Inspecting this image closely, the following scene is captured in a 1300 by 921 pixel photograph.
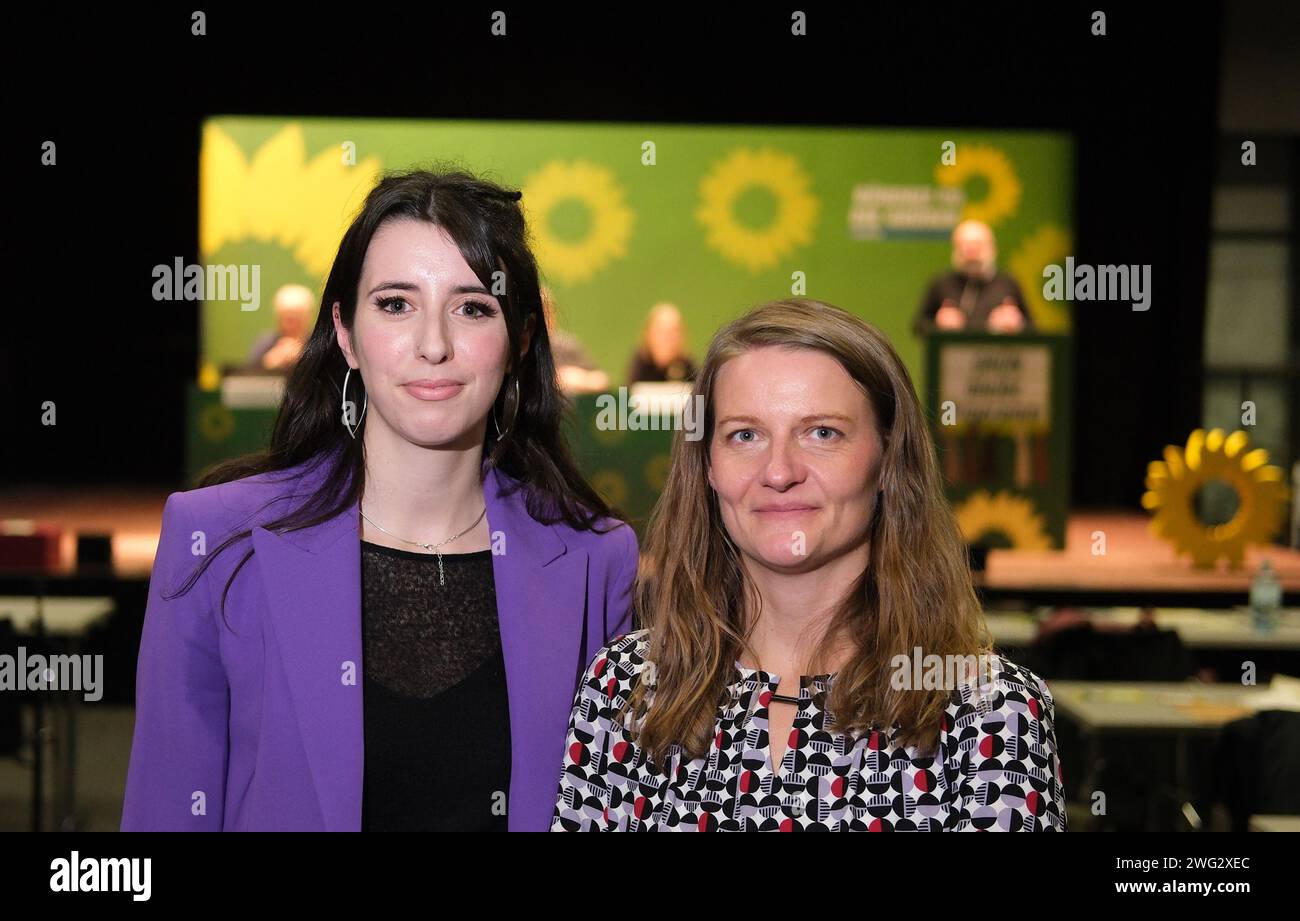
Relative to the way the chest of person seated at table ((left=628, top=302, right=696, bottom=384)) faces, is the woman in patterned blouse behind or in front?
in front

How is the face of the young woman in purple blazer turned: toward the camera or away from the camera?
toward the camera

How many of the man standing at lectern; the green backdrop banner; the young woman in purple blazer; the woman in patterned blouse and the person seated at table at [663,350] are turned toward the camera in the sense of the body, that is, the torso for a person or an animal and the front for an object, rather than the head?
5

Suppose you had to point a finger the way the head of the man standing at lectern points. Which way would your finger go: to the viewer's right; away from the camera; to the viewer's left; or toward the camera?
toward the camera

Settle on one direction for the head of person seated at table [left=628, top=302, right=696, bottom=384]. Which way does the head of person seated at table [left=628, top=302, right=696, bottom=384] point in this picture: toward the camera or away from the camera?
toward the camera

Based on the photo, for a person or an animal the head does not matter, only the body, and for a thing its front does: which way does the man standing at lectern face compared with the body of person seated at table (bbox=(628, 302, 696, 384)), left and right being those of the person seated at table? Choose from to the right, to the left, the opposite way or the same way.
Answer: the same way

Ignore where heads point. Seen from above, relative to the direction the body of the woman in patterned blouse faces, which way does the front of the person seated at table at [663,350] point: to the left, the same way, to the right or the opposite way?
the same way

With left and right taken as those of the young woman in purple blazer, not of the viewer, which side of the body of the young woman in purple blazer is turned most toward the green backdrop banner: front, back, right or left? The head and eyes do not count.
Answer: back

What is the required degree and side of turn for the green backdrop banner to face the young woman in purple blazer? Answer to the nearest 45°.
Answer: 0° — it already faces them

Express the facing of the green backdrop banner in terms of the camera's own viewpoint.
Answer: facing the viewer

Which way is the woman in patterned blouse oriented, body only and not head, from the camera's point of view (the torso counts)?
toward the camera

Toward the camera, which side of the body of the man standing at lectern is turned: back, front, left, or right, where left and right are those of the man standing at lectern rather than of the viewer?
front

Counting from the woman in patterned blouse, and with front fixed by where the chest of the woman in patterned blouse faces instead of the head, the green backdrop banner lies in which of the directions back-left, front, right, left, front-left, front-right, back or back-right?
back

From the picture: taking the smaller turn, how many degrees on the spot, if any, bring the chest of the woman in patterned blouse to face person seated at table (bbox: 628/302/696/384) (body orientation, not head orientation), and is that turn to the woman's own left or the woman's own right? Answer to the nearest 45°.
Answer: approximately 180°

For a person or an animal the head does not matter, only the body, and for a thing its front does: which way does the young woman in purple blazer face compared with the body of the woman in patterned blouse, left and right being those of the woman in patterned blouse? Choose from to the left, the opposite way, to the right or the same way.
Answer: the same way

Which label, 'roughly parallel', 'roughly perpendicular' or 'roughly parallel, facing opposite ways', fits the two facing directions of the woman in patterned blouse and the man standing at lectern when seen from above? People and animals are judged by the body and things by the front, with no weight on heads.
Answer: roughly parallel

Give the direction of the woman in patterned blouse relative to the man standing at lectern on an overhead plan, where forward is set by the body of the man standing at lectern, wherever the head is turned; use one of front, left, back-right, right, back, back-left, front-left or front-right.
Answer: front
